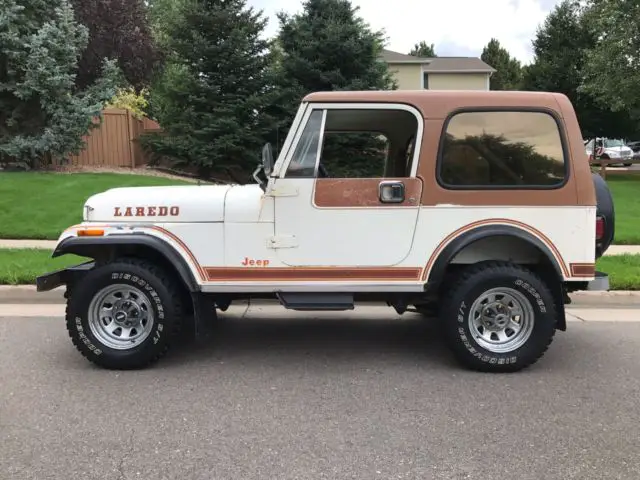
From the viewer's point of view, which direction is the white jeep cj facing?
to the viewer's left

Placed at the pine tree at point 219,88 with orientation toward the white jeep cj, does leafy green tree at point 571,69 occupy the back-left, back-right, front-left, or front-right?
back-left

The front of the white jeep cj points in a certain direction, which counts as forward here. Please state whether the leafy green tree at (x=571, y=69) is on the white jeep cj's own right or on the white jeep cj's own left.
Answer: on the white jeep cj's own right

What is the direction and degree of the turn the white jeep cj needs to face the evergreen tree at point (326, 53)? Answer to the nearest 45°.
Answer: approximately 90° to its right

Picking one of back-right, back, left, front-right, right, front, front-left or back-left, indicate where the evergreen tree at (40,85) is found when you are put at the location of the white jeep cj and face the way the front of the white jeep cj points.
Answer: front-right

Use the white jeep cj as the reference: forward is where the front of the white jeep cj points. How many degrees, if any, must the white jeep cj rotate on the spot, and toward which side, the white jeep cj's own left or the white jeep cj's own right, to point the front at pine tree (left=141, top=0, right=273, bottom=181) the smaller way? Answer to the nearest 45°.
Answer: approximately 90° to the white jeep cj's own right

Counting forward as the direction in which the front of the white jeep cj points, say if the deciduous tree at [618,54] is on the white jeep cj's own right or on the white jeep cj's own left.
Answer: on the white jeep cj's own right
